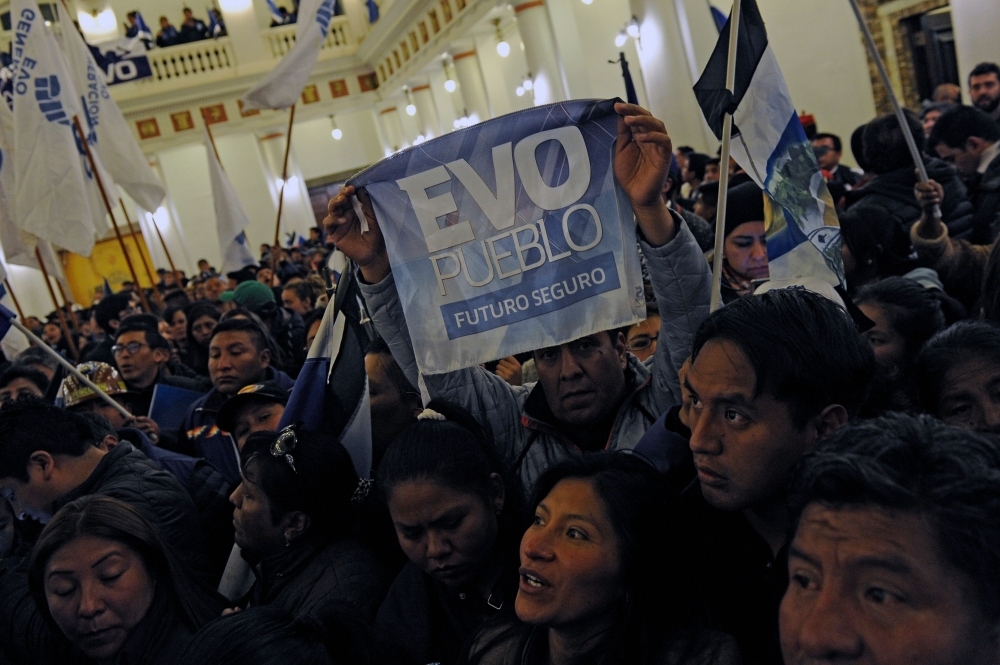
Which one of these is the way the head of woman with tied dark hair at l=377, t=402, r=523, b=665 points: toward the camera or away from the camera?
toward the camera

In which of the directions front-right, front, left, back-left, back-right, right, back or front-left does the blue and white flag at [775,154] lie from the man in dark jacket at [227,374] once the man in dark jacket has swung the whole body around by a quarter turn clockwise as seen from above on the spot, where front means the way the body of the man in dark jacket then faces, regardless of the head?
back

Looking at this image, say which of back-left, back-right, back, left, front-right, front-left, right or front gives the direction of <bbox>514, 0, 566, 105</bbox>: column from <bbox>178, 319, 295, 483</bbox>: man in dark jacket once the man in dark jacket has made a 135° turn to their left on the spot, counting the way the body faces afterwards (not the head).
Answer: front-left

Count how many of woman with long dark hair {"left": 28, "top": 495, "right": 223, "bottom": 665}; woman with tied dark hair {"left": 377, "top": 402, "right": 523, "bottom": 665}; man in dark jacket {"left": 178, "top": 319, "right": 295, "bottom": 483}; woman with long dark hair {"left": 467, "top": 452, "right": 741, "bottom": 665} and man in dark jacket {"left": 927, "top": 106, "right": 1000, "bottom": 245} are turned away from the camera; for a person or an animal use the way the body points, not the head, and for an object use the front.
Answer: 0

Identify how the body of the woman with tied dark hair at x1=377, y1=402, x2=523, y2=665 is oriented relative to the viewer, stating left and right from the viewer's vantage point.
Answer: facing the viewer and to the left of the viewer

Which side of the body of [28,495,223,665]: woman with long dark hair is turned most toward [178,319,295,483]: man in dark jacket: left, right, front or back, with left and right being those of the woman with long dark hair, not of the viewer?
back

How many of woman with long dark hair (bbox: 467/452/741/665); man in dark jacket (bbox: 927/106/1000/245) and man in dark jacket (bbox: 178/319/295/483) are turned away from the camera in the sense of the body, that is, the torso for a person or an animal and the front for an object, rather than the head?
0

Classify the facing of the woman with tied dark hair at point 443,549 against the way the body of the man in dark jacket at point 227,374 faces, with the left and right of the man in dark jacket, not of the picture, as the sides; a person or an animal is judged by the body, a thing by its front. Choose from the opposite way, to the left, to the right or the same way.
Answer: the same way

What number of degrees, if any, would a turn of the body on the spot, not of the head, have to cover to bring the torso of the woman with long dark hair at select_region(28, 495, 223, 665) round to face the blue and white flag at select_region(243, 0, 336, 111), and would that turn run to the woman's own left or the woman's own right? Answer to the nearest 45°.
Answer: approximately 180°

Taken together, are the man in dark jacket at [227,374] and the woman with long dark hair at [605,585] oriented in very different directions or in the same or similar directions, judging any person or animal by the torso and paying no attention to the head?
same or similar directions

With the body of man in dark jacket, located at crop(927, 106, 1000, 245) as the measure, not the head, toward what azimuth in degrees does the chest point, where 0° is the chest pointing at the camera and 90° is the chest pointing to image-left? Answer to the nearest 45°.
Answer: approximately 90°

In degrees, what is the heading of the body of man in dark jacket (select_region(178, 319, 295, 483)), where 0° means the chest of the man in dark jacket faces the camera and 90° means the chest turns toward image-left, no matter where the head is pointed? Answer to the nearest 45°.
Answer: approximately 45°

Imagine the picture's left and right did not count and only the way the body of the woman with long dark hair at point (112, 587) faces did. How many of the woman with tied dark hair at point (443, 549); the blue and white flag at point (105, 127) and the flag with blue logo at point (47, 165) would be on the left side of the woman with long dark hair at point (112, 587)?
1
